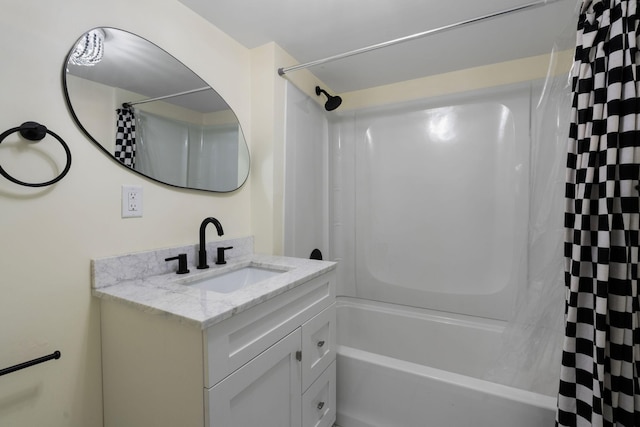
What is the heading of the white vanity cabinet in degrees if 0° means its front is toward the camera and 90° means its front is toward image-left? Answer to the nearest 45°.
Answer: approximately 315°

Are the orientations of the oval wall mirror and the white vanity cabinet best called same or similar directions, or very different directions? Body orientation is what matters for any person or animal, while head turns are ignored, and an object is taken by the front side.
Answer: same or similar directions

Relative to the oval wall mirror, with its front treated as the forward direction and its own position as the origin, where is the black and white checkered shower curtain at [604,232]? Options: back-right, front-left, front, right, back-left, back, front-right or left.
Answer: front

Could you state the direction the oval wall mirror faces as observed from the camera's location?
facing the viewer and to the right of the viewer

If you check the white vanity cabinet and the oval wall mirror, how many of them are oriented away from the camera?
0
